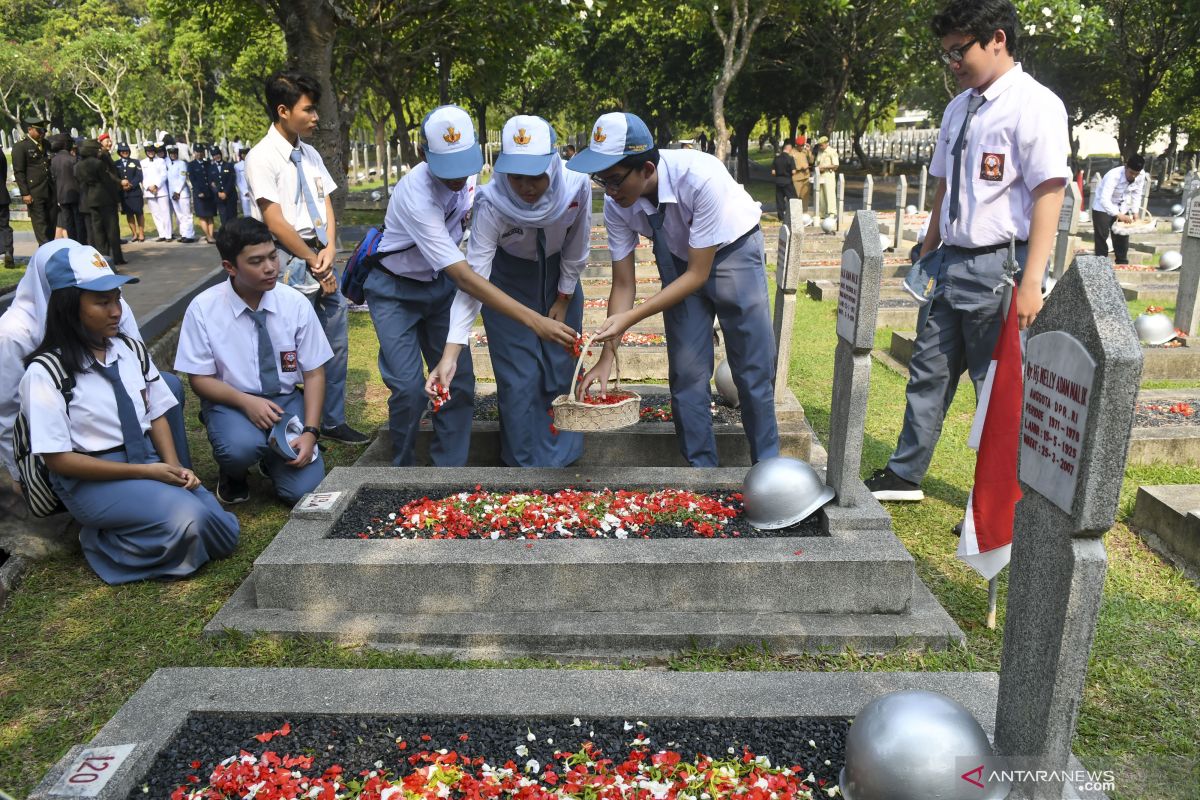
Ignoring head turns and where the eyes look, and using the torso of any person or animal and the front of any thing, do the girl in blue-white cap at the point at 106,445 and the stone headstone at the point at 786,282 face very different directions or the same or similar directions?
very different directions

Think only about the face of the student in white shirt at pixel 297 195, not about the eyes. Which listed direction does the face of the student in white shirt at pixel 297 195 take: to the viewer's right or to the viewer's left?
to the viewer's right

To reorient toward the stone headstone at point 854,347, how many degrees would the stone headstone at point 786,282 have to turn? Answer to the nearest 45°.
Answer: approximately 90° to its left

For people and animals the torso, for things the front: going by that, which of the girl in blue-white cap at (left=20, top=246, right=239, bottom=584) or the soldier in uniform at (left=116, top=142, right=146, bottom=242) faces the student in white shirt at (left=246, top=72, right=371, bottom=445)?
the soldier in uniform

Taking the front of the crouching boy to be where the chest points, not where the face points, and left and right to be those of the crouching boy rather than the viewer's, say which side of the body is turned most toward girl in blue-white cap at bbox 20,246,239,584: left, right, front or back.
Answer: right

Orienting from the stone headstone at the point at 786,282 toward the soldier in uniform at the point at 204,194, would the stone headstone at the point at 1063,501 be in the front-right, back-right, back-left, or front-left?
back-left

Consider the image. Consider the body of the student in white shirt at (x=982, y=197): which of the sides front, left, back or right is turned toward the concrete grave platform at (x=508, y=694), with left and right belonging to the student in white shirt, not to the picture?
front

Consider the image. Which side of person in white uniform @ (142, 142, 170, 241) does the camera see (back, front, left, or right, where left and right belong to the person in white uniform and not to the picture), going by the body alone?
front

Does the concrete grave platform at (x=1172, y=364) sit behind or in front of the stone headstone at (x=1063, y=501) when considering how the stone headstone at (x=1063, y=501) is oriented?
behind

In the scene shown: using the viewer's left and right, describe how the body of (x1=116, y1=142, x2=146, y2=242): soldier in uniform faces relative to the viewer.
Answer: facing the viewer

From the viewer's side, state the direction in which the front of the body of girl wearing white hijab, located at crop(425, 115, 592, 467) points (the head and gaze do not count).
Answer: toward the camera

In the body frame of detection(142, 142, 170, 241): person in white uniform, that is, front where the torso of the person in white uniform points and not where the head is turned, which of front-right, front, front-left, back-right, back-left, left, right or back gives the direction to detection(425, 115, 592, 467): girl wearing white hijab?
front

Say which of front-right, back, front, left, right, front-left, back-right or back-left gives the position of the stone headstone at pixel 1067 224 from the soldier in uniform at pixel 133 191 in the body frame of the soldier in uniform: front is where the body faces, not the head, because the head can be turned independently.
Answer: front-left
